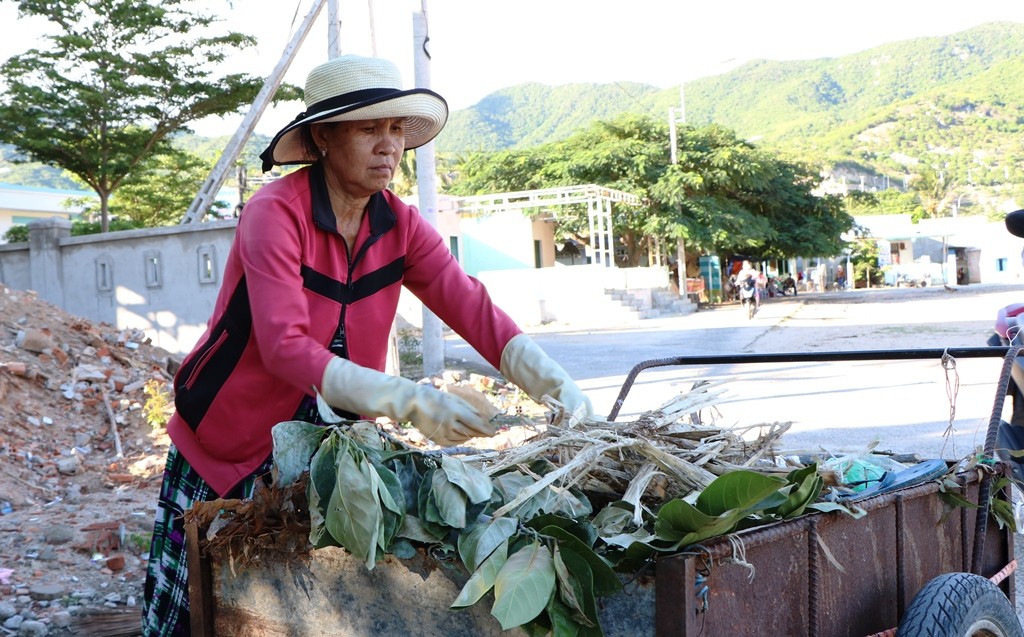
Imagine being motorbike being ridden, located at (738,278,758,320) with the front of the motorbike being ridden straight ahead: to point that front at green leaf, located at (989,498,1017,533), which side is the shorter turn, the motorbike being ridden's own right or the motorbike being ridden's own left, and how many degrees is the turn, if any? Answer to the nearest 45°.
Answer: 0° — it already faces it

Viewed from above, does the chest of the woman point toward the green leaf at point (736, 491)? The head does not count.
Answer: yes

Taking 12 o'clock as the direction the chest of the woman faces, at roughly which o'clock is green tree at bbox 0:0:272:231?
The green tree is roughly at 7 o'clock from the woman.

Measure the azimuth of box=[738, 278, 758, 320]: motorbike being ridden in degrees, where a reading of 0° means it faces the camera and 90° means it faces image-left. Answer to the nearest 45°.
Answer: approximately 0°

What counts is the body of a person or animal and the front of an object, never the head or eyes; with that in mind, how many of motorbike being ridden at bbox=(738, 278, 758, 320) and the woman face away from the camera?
0

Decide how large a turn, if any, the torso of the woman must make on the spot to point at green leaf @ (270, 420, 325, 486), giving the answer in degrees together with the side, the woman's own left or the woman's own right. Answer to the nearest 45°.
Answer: approximately 45° to the woman's own right

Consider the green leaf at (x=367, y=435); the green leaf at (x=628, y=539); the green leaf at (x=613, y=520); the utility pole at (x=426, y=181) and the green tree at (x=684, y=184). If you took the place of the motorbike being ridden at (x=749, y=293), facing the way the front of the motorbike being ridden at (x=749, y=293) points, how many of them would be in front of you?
4

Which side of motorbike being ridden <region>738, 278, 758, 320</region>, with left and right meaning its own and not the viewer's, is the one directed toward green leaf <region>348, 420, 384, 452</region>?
front

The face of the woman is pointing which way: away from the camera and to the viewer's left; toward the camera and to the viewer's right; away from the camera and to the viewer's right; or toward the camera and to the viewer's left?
toward the camera and to the viewer's right

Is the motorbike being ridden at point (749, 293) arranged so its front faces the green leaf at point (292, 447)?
yes

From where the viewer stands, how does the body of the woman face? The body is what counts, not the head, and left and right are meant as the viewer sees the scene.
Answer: facing the viewer and to the right of the viewer

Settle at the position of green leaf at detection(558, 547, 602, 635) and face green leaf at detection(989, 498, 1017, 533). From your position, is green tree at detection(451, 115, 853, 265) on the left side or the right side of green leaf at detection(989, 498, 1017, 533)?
left

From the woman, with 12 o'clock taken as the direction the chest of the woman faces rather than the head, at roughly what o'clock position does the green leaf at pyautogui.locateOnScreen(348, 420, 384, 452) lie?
The green leaf is roughly at 1 o'clock from the woman.

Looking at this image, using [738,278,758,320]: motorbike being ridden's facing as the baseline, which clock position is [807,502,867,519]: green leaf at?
The green leaf is roughly at 12 o'clock from the motorbike being ridden.

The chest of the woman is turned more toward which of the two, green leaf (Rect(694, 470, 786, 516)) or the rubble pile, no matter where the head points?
the green leaf
